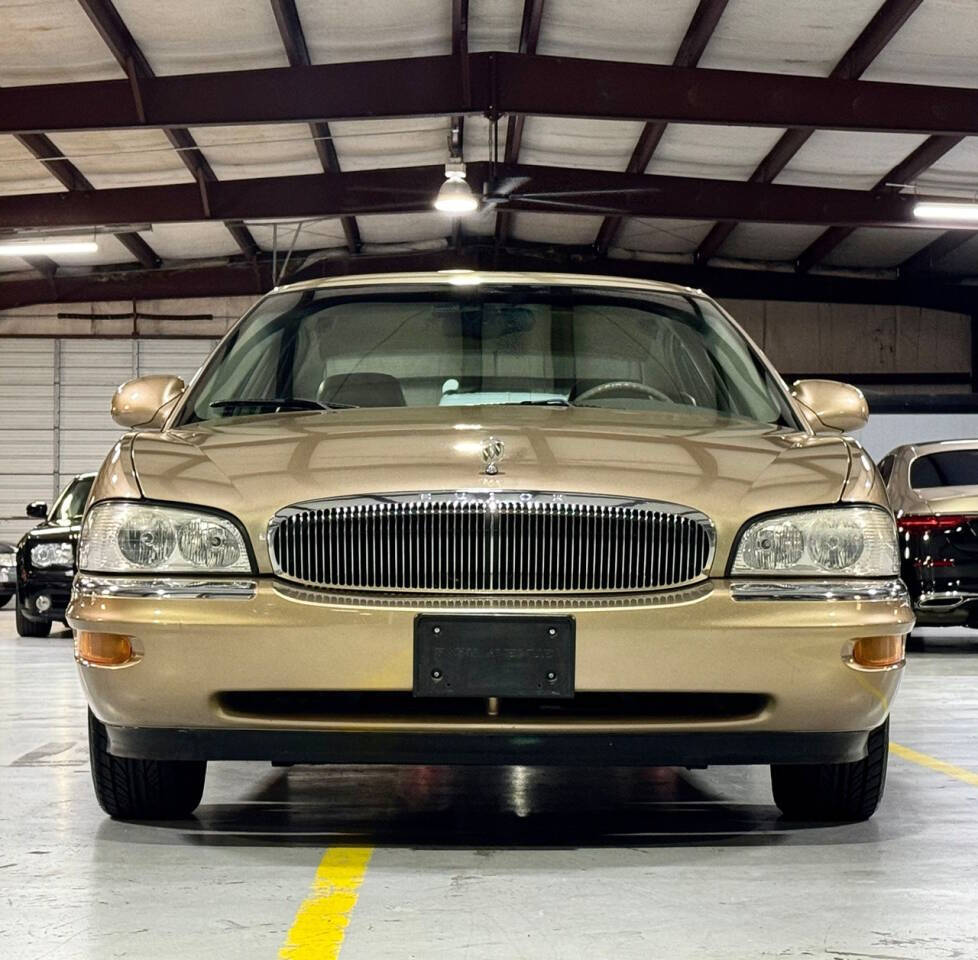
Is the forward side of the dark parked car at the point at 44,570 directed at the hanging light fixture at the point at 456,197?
no

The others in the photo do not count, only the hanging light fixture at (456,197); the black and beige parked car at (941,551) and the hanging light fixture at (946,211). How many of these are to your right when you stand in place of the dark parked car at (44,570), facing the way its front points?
0

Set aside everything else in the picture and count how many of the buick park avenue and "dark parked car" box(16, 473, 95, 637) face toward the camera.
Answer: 2

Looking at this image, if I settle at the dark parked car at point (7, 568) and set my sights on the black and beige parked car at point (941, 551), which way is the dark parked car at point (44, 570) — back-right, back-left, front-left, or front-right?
front-right

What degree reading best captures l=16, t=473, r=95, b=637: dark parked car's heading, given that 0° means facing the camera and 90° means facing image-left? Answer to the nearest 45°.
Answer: approximately 0°

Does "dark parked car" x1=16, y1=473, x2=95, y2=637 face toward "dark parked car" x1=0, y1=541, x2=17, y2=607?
no

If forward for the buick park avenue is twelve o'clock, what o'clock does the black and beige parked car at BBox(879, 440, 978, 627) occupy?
The black and beige parked car is roughly at 7 o'clock from the buick park avenue.

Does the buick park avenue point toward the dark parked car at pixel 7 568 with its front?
no

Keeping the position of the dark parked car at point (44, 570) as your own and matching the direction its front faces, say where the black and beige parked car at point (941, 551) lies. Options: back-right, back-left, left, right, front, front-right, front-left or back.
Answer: front-left

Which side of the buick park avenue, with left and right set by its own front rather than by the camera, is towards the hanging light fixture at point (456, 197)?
back

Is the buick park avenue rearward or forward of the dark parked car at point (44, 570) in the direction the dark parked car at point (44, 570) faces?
forward

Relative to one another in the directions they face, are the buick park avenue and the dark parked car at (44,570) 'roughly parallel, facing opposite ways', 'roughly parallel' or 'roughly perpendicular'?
roughly parallel

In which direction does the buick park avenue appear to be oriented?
toward the camera
